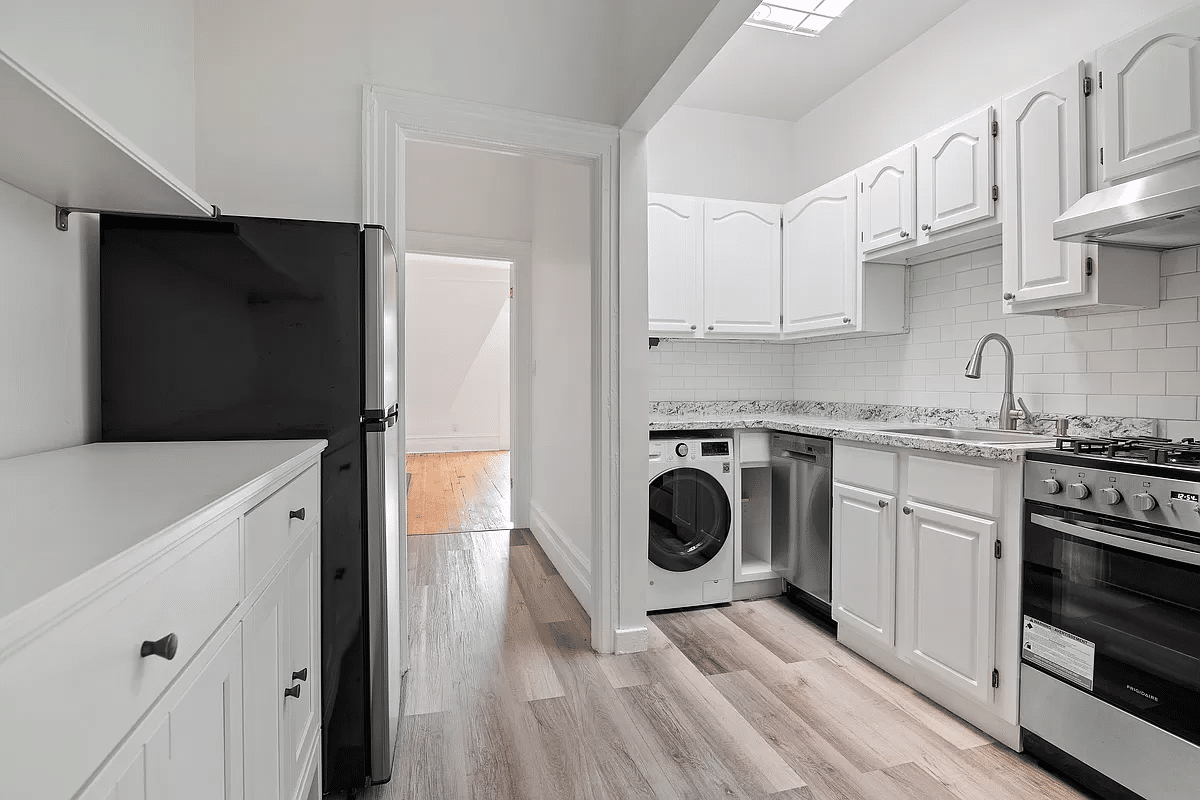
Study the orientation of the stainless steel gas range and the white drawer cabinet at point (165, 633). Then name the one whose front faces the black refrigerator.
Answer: the stainless steel gas range

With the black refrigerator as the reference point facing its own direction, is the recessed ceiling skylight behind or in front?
in front

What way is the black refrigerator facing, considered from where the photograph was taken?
facing to the right of the viewer

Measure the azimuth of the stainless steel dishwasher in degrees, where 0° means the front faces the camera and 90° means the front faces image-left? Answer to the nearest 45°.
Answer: approximately 45°

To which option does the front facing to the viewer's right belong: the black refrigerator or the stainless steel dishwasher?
the black refrigerator

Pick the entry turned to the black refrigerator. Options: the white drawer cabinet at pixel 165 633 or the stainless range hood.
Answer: the stainless range hood
